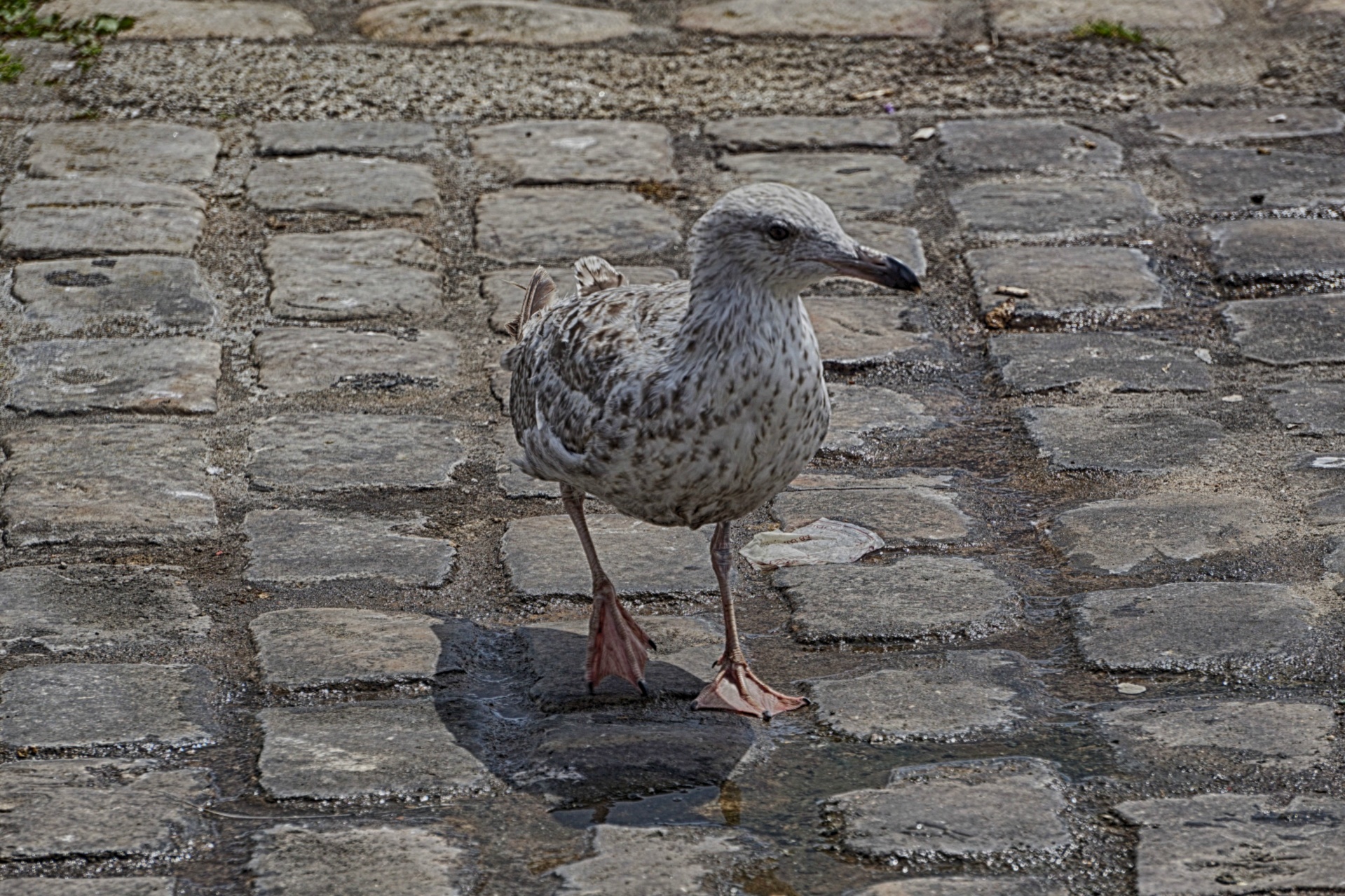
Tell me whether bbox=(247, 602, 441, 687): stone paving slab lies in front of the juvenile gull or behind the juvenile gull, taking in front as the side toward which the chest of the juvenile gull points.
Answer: behind

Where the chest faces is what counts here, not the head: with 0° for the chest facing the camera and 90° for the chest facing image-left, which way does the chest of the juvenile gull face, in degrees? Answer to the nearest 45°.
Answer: approximately 315°

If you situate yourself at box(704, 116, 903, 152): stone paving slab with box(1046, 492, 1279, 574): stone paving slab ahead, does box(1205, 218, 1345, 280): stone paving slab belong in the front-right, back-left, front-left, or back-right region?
front-left

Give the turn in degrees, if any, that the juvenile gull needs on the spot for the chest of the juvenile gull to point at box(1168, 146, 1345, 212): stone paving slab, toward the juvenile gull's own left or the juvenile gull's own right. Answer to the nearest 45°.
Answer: approximately 90° to the juvenile gull's own left

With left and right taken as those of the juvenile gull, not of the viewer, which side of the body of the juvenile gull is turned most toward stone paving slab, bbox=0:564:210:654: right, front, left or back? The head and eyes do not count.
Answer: back

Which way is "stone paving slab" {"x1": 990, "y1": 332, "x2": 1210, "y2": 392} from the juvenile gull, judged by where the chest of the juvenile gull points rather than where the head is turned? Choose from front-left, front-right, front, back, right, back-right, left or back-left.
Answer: left

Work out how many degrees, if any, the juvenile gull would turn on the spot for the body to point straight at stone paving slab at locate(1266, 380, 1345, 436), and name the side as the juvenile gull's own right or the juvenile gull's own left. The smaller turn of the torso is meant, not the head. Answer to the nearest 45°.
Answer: approximately 90° to the juvenile gull's own left

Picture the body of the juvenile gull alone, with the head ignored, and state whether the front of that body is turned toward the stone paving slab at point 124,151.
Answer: no

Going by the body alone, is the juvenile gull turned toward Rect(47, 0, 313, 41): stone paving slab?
no

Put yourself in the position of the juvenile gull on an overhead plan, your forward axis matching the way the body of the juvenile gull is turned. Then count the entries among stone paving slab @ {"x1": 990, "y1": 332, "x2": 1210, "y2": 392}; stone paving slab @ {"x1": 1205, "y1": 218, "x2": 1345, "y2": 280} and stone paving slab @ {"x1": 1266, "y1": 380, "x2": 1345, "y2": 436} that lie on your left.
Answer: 3

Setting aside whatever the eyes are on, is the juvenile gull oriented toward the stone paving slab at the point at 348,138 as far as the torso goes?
no
